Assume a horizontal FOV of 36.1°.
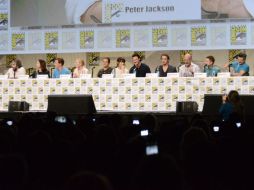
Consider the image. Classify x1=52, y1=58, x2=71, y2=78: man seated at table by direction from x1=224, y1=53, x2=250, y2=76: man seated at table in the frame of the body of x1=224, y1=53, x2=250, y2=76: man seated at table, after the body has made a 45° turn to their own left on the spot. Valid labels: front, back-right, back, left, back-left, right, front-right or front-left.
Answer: right

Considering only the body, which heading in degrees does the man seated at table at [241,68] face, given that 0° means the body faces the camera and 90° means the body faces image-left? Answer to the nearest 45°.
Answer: approximately 45°

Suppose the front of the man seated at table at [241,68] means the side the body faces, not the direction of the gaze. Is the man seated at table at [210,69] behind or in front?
in front

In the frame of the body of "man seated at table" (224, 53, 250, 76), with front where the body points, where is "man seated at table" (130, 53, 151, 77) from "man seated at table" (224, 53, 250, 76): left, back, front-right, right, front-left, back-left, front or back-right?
front-right

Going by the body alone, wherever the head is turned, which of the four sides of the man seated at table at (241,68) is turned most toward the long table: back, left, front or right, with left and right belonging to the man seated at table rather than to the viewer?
front

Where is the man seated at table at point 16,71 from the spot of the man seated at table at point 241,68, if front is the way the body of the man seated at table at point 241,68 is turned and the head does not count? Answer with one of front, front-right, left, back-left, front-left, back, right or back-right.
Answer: front-right
